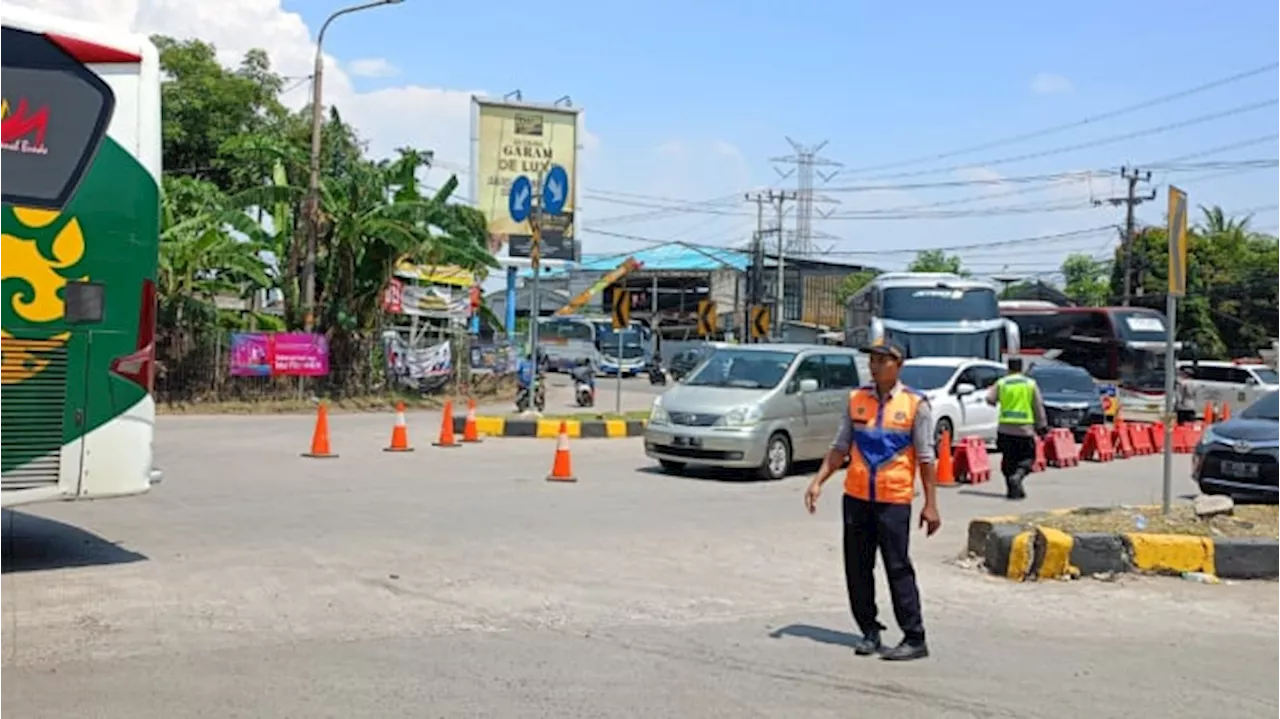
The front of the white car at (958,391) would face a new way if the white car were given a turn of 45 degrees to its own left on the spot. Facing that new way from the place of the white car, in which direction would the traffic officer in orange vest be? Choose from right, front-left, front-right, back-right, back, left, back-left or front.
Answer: front

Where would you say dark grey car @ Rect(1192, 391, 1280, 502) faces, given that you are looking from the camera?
facing the viewer and to the left of the viewer

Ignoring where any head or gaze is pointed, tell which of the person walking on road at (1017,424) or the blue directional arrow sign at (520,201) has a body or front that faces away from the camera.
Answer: the person walking on road

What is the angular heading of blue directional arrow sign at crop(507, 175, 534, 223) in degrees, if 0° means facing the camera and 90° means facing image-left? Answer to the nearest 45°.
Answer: approximately 45°

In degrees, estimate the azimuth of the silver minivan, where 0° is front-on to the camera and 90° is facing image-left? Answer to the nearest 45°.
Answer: approximately 45°

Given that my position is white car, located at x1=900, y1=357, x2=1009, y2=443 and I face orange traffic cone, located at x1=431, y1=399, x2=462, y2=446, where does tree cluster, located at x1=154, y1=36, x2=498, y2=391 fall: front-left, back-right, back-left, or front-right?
front-right

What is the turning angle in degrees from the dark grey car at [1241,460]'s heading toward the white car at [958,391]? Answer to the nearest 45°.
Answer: approximately 90° to its right

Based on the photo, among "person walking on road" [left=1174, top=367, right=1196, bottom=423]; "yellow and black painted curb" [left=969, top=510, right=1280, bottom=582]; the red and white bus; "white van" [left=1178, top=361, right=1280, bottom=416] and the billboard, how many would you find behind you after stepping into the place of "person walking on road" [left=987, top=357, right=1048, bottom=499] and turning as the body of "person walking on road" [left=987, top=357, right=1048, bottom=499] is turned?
1

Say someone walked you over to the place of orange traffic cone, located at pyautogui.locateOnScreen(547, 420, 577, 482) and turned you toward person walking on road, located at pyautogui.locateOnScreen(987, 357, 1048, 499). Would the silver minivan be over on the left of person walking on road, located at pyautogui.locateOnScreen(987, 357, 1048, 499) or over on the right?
left

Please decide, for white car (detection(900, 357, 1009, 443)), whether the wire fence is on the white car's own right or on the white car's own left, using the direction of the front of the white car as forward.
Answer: on the white car's own right

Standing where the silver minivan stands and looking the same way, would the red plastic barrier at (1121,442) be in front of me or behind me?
behind

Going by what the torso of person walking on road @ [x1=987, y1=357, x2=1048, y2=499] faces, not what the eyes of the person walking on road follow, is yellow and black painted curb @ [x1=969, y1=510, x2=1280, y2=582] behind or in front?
behind

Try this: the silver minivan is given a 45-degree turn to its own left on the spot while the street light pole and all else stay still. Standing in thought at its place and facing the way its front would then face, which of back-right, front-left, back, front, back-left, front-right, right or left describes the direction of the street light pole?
back-right

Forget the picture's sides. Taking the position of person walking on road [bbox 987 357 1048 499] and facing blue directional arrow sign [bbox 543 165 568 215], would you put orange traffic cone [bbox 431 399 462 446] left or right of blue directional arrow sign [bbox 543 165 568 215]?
left

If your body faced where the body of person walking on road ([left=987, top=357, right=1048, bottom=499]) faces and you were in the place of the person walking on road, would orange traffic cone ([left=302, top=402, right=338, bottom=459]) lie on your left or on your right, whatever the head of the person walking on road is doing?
on your left

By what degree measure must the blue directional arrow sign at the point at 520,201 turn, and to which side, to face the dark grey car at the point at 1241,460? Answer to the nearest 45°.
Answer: approximately 45° to its left

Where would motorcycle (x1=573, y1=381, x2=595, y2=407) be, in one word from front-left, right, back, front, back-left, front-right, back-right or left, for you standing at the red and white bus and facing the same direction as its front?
right

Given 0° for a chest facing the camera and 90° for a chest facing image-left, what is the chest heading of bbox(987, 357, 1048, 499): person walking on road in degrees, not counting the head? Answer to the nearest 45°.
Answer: approximately 180°
